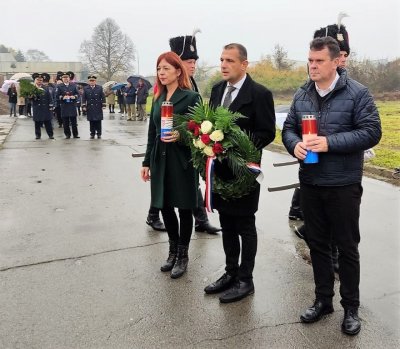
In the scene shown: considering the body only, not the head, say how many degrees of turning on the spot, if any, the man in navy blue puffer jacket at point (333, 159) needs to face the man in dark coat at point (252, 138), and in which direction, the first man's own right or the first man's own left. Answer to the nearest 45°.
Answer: approximately 90° to the first man's own right

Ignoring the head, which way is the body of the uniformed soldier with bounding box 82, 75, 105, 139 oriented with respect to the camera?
toward the camera

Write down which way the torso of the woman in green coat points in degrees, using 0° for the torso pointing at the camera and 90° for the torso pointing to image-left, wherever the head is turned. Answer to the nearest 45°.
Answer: approximately 45°

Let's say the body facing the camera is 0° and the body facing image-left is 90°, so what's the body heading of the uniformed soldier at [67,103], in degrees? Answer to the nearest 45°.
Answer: approximately 0°

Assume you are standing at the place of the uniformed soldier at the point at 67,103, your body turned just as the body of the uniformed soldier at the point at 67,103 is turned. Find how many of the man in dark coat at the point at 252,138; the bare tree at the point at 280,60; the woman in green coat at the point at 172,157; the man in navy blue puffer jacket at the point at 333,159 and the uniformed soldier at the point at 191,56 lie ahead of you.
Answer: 4

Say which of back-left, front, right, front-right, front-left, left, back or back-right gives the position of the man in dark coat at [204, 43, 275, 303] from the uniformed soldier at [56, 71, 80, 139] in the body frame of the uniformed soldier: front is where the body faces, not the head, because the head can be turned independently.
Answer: front

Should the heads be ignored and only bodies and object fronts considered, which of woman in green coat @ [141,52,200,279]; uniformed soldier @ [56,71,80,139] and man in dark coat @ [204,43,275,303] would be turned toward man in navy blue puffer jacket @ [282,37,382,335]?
the uniformed soldier

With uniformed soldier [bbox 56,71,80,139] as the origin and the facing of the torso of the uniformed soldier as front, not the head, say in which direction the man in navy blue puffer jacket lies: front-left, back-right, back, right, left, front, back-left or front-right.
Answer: front

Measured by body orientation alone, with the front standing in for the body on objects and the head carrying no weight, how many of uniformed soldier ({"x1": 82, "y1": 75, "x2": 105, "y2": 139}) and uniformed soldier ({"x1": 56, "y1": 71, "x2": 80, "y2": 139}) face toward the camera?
2

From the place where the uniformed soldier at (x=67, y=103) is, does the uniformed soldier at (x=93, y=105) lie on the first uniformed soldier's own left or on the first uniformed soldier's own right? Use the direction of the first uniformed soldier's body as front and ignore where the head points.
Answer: on the first uniformed soldier's own left

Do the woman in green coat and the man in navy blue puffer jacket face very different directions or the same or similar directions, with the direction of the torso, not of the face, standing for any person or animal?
same or similar directions

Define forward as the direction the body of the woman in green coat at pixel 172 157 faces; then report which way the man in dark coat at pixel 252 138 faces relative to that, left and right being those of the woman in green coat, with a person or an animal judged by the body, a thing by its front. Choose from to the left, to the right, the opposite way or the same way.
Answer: the same way

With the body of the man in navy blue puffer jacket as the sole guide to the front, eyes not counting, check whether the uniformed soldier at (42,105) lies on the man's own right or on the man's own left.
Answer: on the man's own right

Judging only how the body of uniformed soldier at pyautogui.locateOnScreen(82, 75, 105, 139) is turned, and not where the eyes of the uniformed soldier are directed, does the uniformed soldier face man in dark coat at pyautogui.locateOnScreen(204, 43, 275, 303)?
yes

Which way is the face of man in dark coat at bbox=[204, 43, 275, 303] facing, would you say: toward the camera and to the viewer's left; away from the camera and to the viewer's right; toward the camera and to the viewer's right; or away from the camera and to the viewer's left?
toward the camera and to the viewer's left

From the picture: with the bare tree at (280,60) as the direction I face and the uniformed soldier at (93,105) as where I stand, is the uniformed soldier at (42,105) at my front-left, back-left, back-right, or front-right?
back-left

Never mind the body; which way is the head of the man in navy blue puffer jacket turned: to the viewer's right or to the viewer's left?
to the viewer's left

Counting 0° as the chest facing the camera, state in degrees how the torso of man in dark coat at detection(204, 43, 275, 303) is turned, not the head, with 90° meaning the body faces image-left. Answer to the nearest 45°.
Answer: approximately 45°
